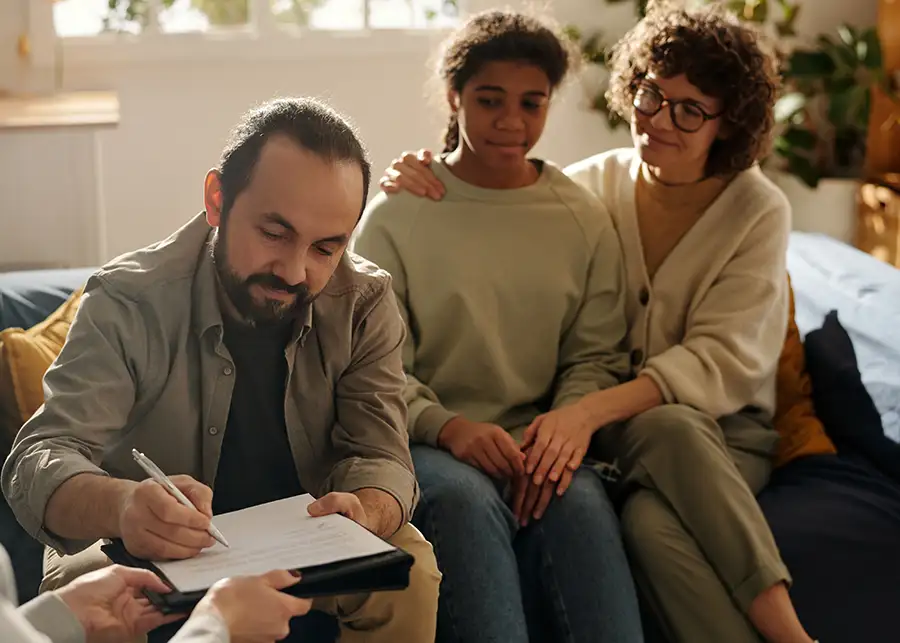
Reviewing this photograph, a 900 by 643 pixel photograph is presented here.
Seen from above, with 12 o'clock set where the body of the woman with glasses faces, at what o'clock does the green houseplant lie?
The green houseplant is roughly at 5 o'clock from the woman with glasses.

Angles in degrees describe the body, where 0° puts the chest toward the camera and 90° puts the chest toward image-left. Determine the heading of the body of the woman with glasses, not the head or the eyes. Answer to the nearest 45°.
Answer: approximately 45°

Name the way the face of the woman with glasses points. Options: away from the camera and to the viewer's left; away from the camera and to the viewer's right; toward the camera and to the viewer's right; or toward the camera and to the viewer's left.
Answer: toward the camera and to the viewer's left

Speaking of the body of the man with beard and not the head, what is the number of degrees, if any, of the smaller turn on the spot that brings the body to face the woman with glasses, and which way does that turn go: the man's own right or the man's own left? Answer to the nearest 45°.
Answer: approximately 135° to the man's own left

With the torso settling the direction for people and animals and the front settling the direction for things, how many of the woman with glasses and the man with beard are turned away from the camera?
0

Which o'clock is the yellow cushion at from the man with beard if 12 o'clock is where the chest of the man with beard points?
The yellow cushion is roughly at 5 o'clock from the man with beard.
